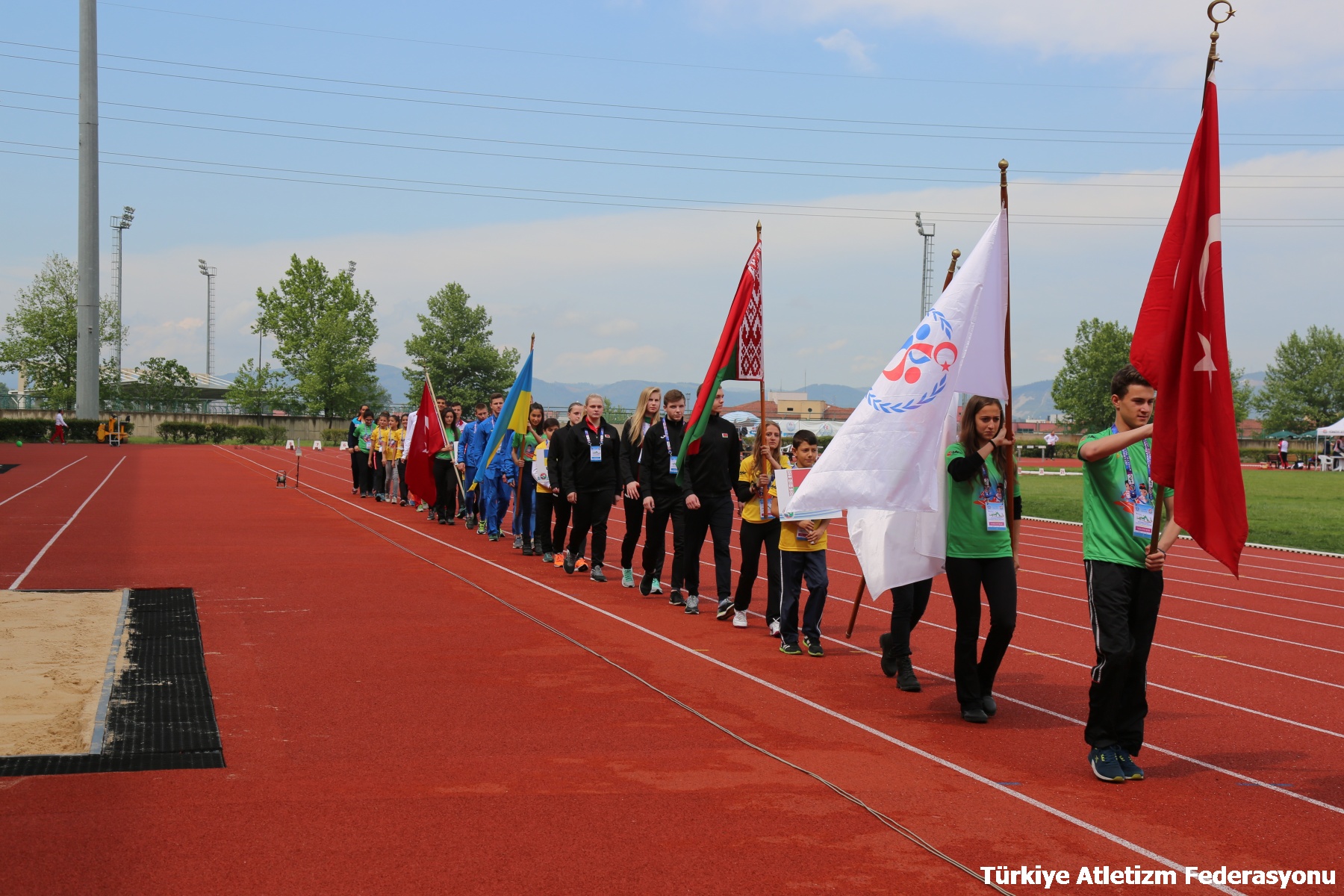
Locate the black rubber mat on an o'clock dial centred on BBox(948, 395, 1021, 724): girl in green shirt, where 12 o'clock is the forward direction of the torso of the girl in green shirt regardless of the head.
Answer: The black rubber mat is roughly at 4 o'clock from the girl in green shirt.

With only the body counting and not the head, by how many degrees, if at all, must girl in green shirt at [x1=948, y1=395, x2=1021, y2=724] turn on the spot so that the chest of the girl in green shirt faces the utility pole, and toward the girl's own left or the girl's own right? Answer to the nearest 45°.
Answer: approximately 180°

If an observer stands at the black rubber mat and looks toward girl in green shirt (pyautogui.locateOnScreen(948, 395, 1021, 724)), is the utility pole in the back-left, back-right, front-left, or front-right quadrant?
back-left

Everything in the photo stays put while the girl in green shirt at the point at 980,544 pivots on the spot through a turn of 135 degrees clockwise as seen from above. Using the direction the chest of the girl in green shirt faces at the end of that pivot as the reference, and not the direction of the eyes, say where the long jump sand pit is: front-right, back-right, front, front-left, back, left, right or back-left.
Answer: front
